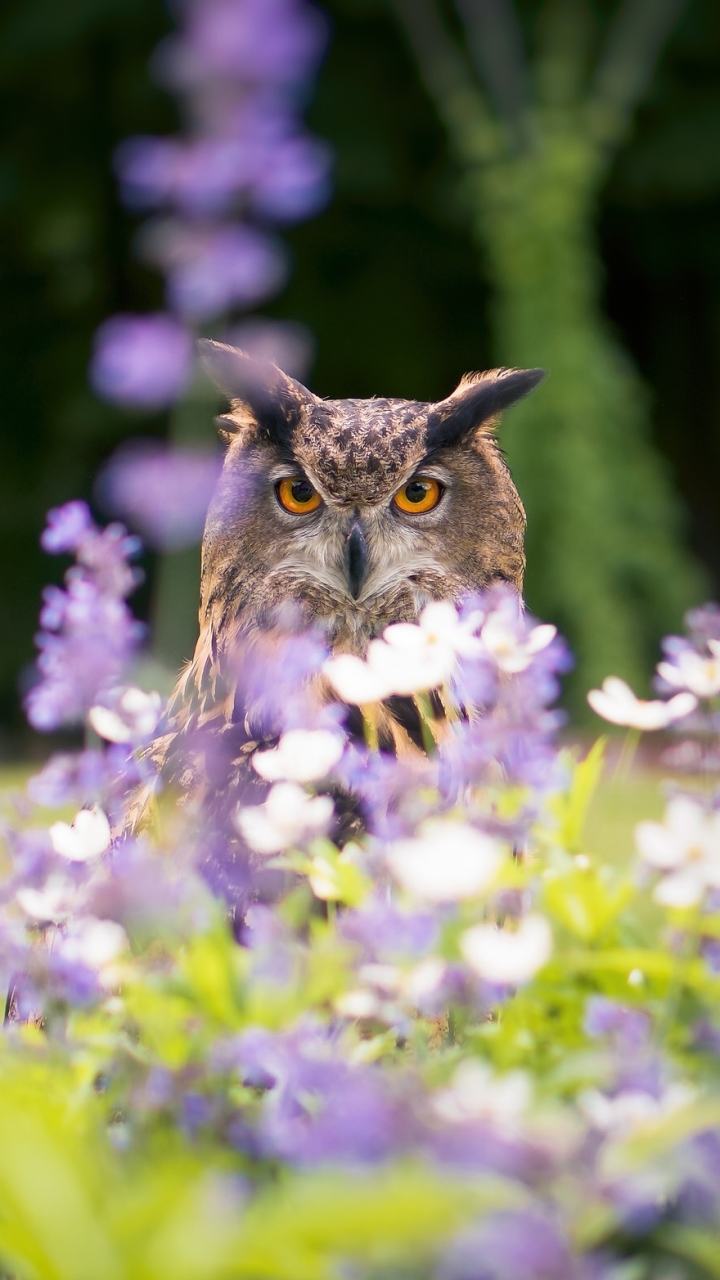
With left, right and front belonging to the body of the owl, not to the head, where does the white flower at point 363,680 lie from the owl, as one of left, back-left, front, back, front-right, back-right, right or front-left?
front

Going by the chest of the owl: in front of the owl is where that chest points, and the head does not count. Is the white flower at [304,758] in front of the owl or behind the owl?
in front

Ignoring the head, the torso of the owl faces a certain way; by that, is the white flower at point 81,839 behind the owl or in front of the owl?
in front

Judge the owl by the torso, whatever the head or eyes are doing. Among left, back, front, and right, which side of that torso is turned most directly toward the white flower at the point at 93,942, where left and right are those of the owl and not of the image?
front

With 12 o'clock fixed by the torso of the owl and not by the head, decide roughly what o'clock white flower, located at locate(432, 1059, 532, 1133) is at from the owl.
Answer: The white flower is roughly at 12 o'clock from the owl.

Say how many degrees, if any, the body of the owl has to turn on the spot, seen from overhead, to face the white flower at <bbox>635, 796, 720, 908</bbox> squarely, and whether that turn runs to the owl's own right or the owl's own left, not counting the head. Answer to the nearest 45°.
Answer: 0° — it already faces it

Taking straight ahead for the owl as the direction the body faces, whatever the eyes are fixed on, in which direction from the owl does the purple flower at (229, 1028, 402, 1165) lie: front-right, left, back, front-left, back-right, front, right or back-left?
front

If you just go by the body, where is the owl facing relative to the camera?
toward the camera

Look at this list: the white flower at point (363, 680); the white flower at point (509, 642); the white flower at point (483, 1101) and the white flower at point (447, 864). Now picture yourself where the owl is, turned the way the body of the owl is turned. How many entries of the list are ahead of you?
4
